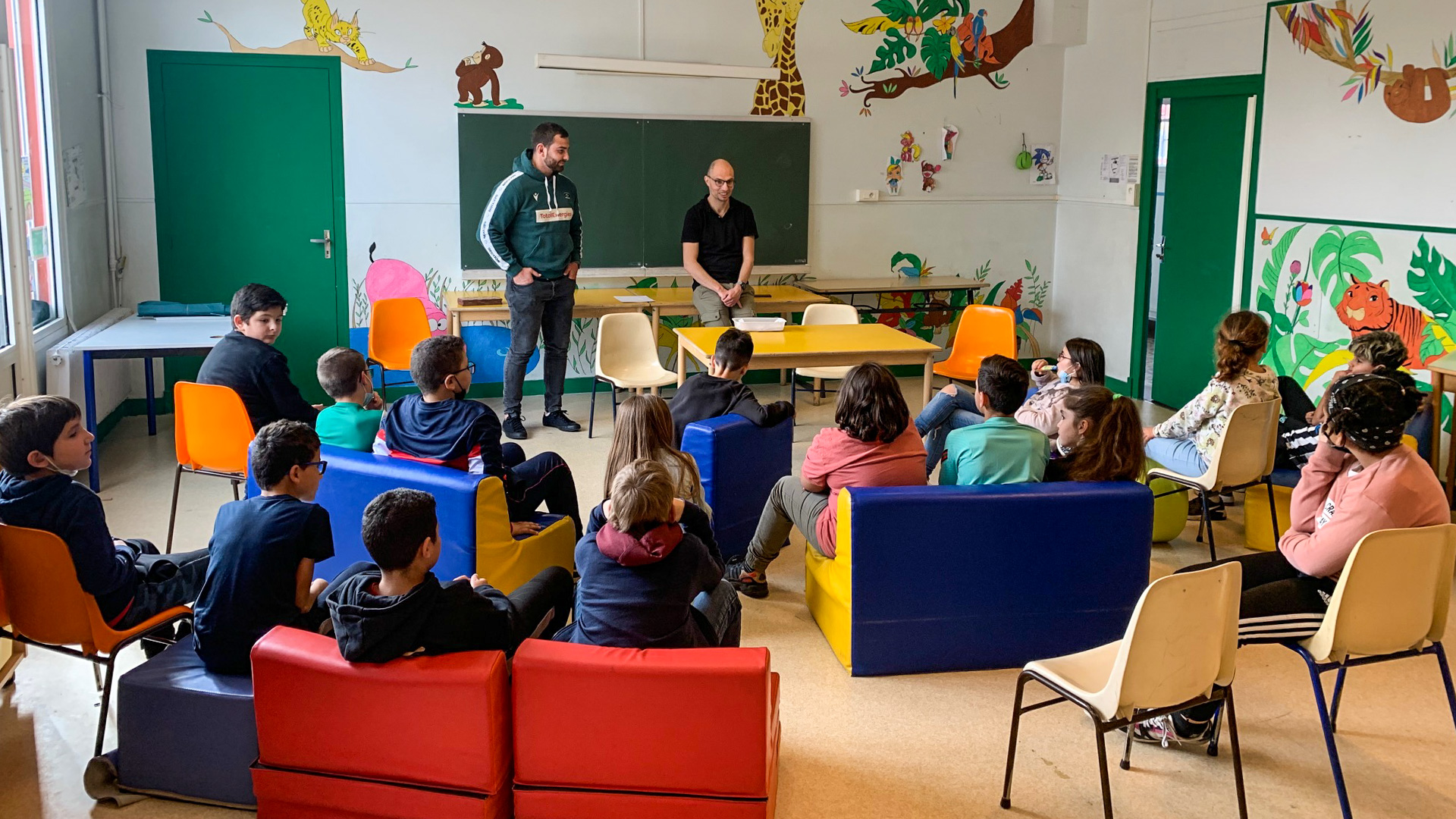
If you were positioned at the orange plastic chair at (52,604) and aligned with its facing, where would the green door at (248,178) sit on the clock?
The green door is roughly at 11 o'clock from the orange plastic chair.

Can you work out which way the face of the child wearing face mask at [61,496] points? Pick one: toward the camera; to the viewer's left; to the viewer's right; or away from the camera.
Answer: to the viewer's right

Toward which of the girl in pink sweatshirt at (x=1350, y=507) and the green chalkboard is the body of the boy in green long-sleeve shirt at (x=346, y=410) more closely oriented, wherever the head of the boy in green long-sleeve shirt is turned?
the green chalkboard

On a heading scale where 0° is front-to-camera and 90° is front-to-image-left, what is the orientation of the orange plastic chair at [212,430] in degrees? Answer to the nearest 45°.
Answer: approximately 225°

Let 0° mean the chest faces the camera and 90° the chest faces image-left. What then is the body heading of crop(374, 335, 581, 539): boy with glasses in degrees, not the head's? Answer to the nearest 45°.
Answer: approximately 225°

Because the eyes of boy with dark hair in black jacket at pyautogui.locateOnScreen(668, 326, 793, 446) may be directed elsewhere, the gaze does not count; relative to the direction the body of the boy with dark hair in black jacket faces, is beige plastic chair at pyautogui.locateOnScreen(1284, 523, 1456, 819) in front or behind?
behind

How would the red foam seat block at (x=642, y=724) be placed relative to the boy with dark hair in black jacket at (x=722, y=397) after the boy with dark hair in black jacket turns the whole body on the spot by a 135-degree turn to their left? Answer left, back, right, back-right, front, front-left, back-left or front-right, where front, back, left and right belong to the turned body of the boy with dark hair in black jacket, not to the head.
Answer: front-left

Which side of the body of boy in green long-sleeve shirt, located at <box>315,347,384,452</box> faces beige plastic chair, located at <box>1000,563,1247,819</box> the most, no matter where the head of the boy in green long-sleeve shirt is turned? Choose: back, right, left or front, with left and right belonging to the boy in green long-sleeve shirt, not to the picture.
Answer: right

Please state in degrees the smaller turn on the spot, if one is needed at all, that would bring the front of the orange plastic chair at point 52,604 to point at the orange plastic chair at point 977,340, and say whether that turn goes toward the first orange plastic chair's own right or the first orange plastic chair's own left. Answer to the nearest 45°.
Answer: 0° — it already faces it

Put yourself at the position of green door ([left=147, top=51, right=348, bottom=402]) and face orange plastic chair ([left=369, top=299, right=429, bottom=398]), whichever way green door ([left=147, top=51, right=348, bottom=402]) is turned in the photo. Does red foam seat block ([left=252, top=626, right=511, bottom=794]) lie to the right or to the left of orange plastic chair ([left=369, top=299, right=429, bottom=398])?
right
